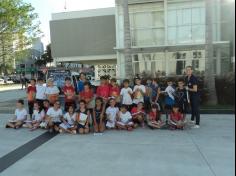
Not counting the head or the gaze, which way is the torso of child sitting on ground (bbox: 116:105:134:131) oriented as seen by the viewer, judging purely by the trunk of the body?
toward the camera

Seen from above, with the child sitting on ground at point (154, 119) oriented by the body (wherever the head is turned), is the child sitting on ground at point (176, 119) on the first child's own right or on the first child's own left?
on the first child's own left

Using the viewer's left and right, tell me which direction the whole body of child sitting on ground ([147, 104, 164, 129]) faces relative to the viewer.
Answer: facing the viewer

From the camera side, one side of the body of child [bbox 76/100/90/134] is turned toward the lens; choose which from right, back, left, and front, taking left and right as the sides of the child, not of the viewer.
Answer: front

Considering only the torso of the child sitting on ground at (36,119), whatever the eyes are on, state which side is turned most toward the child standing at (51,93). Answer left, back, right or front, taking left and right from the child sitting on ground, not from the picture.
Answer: back

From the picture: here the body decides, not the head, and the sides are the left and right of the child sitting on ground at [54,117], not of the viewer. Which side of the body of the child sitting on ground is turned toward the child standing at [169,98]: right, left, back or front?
left

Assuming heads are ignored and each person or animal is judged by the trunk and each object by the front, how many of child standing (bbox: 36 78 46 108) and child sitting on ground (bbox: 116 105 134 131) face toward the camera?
2

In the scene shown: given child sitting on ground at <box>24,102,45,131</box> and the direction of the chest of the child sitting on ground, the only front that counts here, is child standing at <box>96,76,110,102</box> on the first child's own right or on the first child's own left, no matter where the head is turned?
on the first child's own left

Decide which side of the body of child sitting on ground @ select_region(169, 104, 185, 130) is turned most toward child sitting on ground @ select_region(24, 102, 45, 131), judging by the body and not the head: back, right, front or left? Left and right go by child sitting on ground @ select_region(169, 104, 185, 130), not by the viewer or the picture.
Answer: right
